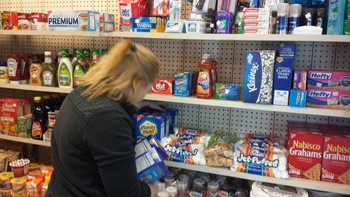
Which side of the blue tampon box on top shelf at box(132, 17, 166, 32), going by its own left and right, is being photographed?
front

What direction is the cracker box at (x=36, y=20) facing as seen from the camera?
toward the camera

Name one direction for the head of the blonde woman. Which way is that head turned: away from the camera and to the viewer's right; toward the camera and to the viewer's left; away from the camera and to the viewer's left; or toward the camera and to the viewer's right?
away from the camera and to the viewer's right

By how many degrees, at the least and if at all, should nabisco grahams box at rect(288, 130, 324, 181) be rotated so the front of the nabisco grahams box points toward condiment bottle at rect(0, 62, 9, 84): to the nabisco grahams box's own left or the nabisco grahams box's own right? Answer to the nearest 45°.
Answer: approximately 90° to the nabisco grahams box's own right

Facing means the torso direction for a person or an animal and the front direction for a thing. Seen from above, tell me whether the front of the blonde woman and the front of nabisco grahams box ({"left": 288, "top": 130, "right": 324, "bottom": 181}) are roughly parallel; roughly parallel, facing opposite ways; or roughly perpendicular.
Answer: roughly parallel, facing opposite ways

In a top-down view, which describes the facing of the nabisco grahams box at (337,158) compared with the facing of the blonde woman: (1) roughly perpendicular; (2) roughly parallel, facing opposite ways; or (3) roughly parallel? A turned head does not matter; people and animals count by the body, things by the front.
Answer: roughly parallel, facing opposite ways

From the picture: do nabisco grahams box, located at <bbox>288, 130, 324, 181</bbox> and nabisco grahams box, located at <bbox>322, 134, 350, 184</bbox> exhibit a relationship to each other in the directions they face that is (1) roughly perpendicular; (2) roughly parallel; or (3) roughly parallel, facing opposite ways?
roughly parallel

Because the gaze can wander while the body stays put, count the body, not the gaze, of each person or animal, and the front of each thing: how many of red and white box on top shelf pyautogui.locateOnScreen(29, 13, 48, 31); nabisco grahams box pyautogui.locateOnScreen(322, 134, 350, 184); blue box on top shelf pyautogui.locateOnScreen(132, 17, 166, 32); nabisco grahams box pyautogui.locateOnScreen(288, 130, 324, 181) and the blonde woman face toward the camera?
4
